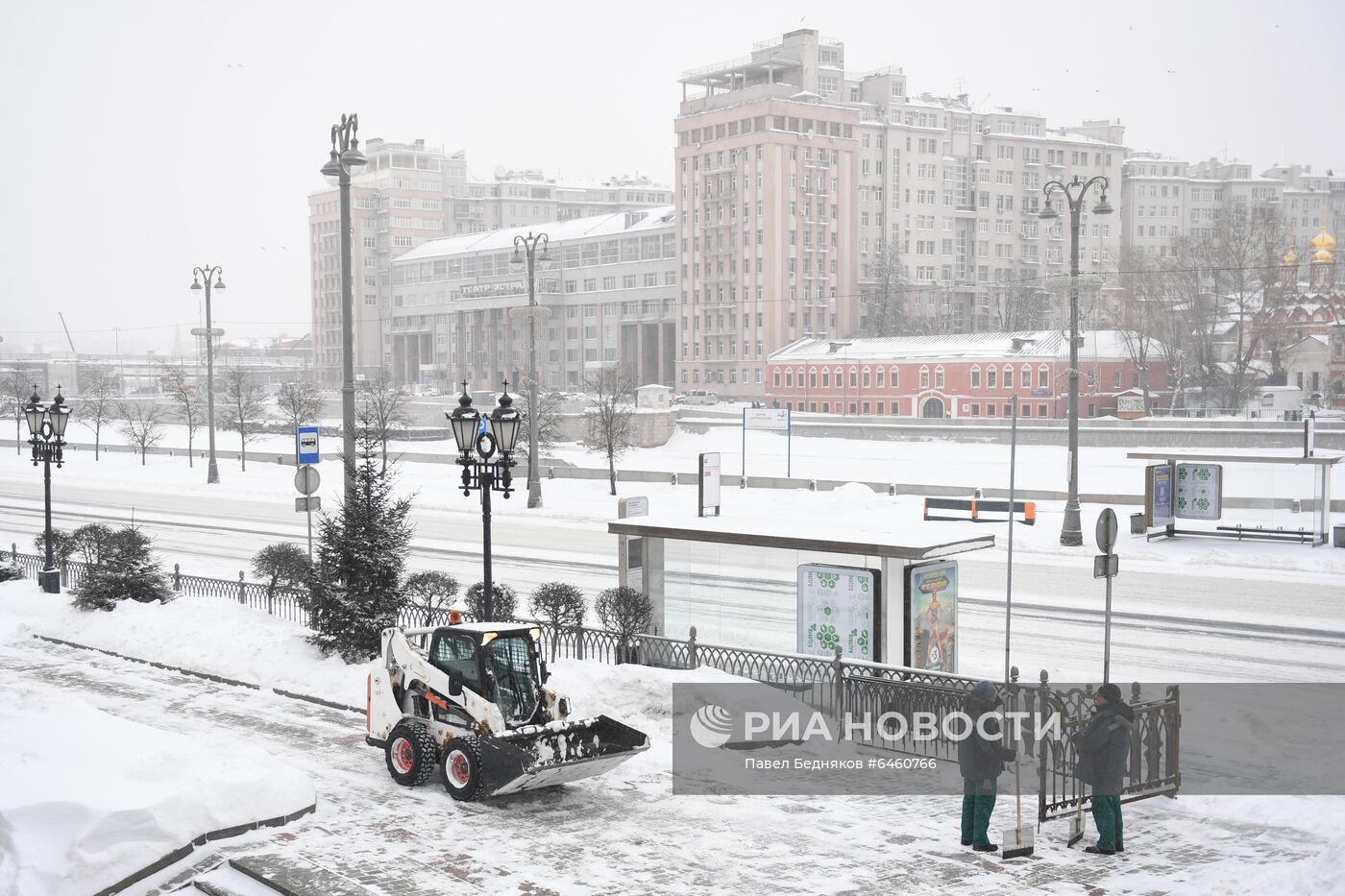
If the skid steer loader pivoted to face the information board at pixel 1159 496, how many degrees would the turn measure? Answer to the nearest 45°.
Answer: approximately 90° to its left

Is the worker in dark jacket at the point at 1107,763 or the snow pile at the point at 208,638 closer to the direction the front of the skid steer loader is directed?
the worker in dark jacket

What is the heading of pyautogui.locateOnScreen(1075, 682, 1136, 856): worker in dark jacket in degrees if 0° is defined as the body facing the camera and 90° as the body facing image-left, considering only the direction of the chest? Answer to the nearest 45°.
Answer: approximately 90°

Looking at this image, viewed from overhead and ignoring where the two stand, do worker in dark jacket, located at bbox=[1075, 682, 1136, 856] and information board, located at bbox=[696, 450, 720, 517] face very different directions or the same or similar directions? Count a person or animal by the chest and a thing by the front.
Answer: very different directions

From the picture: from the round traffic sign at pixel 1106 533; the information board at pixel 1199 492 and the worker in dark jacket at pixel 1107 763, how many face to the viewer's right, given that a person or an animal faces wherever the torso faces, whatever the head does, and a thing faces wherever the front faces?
0

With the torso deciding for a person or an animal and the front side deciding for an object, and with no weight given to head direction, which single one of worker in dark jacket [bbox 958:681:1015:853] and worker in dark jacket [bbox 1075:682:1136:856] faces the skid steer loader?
worker in dark jacket [bbox 1075:682:1136:856]

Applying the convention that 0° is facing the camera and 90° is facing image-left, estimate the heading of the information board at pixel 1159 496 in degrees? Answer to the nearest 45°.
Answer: approximately 315°

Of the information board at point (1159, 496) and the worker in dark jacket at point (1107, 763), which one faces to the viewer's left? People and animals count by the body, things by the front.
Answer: the worker in dark jacket

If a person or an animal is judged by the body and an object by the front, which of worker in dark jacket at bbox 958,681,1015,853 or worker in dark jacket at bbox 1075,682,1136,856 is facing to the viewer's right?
worker in dark jacket at bbox 958,681,1015,853

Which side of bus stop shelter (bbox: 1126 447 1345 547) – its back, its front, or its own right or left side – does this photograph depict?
front

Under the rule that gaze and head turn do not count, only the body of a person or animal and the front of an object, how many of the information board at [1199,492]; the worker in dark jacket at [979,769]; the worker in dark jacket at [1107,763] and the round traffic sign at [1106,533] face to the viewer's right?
1

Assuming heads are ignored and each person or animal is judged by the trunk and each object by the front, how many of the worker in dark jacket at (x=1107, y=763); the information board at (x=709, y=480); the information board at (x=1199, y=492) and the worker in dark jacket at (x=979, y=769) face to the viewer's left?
1

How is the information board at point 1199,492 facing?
toward the camera
